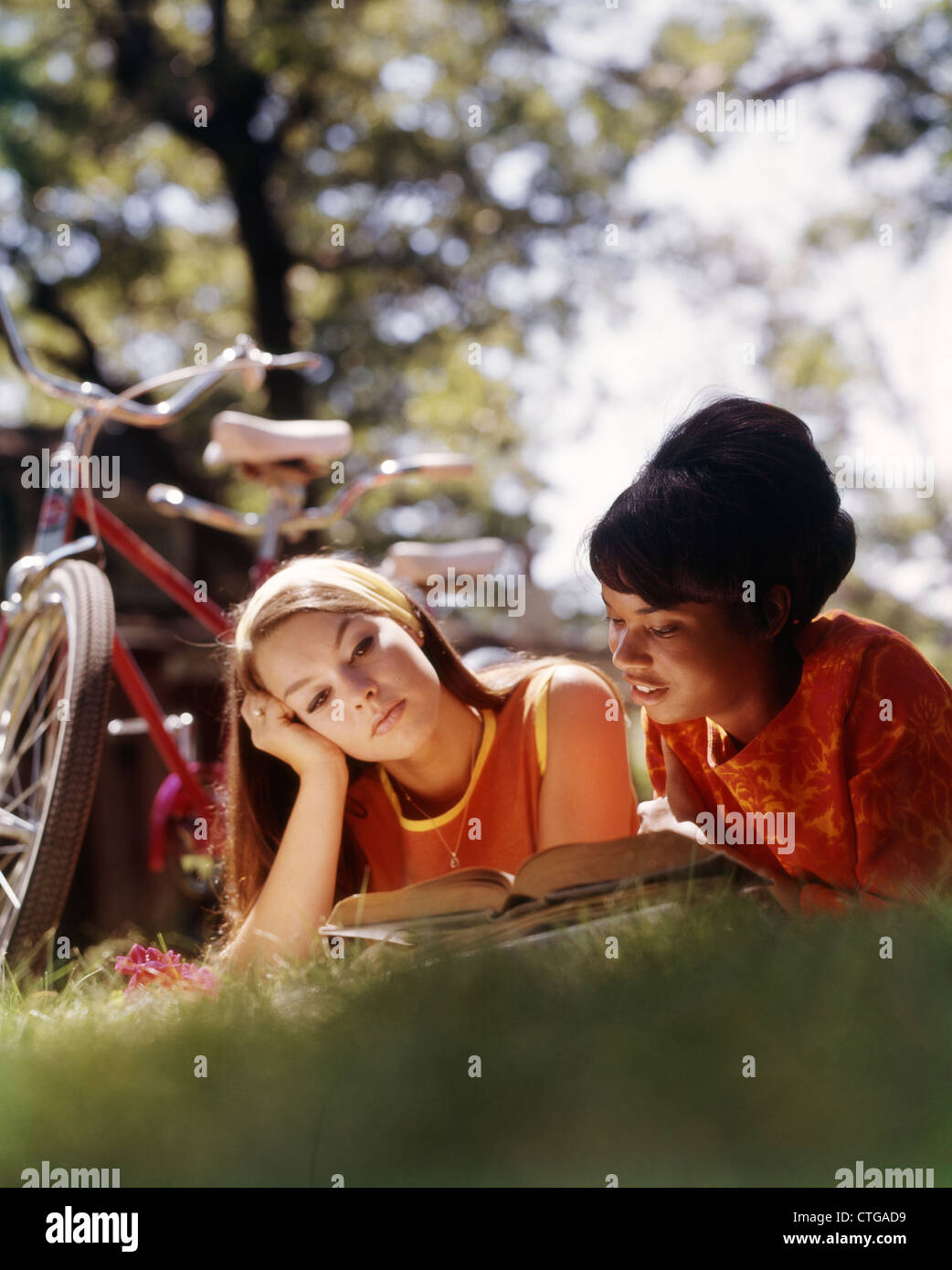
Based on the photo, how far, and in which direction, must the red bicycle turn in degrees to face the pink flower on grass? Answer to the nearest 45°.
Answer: approximately 45° to its left

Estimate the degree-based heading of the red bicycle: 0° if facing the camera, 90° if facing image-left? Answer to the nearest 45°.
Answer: approximately 45°

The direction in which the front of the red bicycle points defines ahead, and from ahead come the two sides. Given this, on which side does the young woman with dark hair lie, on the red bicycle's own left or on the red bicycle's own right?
on the red bicycle's own left
